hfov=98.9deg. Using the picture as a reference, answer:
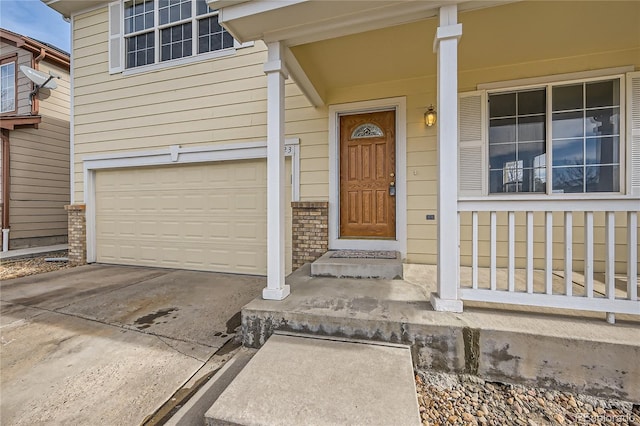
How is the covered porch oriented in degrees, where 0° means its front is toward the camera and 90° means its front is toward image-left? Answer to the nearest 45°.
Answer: approximately 0°

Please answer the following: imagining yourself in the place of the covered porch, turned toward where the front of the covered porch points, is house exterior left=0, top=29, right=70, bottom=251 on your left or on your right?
on your right
